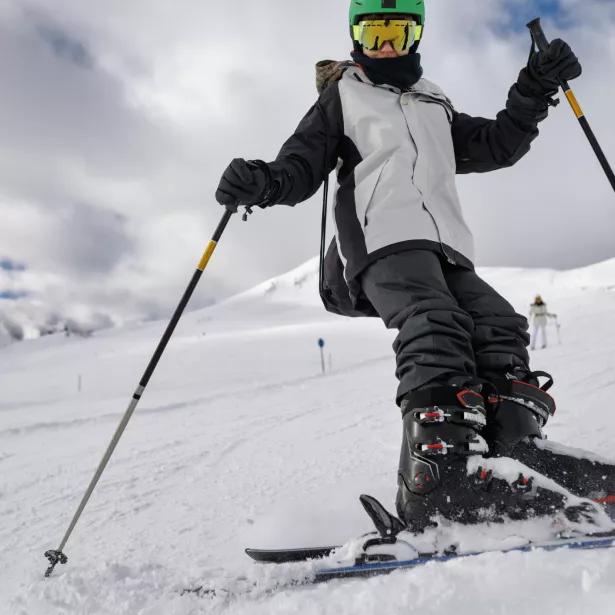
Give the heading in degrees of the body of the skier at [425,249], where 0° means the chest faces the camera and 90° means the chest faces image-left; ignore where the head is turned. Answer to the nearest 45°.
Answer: approximately 315°
